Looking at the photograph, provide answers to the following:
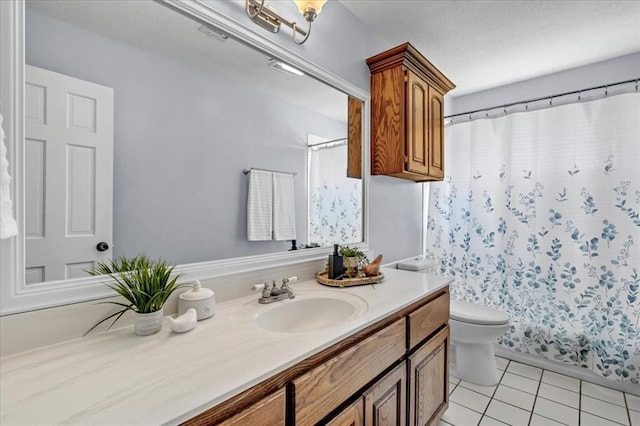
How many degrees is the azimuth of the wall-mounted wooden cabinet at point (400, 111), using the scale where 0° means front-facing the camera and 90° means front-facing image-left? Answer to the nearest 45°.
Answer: approximately 315°

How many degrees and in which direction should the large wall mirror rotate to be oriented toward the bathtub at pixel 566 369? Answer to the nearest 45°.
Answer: approximately 45° to its left

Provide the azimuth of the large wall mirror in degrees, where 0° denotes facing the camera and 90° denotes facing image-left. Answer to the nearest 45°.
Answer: approximately 315°

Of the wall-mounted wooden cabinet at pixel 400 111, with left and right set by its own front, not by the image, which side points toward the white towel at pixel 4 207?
right

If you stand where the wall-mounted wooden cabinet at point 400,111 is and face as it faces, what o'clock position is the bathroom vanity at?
The bathroom vanity is roughly at 2 o'clock from the wall-mounted wooden cabinet.
